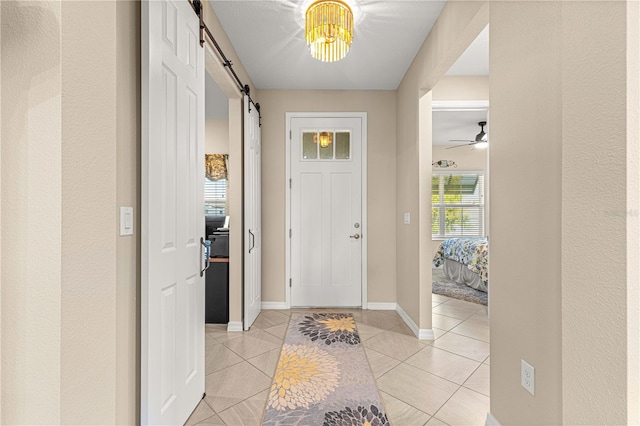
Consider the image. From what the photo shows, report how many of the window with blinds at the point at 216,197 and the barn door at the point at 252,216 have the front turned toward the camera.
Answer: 1

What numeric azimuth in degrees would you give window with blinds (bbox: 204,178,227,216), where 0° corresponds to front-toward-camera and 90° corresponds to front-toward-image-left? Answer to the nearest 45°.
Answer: approximately 0°

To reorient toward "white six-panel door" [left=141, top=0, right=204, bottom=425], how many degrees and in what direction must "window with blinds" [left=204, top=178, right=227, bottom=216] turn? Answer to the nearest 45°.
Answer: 0° — it already faces it

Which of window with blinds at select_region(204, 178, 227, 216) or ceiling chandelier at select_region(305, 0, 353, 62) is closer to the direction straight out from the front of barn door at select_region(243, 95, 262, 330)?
the ceiling chandelier

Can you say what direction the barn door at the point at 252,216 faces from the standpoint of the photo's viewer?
facing to the right of the viewer

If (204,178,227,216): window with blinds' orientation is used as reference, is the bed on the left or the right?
on its left

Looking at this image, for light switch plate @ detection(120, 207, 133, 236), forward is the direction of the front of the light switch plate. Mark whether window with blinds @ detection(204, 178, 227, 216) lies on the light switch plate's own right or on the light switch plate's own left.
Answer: on the light switch plate's own left

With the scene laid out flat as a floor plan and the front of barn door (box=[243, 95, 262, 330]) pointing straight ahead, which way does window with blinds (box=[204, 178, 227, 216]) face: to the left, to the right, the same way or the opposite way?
to the right

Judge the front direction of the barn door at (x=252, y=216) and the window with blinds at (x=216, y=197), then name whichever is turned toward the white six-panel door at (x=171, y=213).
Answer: the window with blinds
